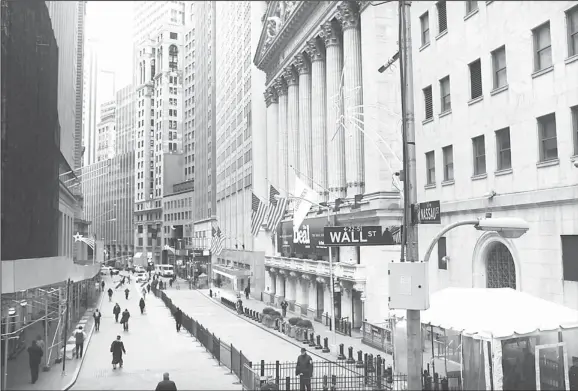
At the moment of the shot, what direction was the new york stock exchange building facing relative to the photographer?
facing the viewer and to the left of the viewer

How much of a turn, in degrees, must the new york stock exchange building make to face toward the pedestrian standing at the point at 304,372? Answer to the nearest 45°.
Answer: approximately 45° to its left

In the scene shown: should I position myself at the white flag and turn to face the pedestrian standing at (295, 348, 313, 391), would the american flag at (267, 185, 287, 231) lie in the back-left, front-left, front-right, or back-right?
back-right

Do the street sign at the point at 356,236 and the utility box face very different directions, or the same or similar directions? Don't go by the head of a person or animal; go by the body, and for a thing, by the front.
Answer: same or similar directions

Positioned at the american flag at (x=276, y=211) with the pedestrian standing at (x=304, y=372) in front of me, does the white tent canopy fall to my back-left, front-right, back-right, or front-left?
front-left

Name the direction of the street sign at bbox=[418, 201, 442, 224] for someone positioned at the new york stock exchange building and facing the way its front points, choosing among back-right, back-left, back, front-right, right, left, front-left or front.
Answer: front-left

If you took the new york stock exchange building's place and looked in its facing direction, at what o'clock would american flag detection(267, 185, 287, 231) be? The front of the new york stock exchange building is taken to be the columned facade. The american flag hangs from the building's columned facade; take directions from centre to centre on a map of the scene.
The american flag is roughly at 12 o'clock from the new york stock exchange building.

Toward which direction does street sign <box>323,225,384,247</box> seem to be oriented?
toward the camera

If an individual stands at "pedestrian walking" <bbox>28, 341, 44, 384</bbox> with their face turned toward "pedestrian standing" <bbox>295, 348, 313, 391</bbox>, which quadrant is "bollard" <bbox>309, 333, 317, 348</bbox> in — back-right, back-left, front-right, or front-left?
front-left

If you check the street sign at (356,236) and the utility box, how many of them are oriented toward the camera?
2

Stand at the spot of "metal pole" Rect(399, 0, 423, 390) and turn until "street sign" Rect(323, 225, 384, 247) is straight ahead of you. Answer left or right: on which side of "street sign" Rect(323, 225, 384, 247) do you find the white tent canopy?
right

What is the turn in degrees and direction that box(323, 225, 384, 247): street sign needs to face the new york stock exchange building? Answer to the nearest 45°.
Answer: approximately 180°
